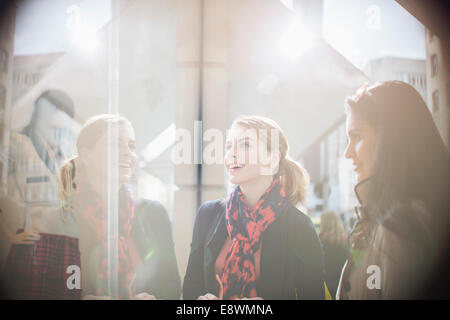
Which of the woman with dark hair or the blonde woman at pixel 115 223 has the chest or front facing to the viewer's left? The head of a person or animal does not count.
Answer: the woman with dark hair

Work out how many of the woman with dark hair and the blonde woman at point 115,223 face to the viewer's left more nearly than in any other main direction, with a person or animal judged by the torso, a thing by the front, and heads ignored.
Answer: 1

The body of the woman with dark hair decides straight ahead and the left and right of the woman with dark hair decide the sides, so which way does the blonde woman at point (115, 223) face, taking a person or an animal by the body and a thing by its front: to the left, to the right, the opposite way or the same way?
the opposite way

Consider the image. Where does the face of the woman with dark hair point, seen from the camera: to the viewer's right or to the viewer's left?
to the viewer's left

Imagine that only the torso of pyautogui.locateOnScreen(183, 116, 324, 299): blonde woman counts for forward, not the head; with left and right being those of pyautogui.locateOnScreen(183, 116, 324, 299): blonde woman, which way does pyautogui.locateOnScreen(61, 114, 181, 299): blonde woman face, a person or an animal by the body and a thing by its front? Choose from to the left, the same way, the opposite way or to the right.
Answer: to the left

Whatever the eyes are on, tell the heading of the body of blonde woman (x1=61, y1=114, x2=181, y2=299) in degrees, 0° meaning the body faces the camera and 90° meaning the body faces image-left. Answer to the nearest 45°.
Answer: approximately 315°

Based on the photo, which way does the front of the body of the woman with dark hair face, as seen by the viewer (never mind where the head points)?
to the viewer's left

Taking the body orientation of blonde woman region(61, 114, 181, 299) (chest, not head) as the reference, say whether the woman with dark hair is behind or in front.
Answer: in front
